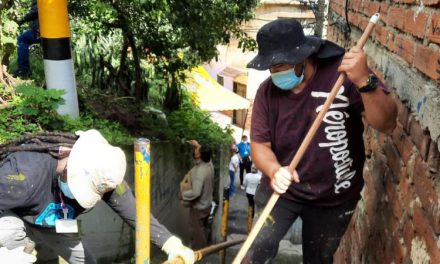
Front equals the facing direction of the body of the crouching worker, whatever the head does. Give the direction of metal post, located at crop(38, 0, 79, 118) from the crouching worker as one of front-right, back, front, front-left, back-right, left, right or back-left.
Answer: back-left

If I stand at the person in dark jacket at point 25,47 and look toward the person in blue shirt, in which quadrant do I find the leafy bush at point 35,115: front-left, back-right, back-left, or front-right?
back-right

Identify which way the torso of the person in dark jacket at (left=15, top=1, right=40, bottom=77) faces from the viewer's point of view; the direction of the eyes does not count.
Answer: to the viewer's left

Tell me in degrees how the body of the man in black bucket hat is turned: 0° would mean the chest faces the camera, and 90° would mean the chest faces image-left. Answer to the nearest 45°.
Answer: approximately 45°

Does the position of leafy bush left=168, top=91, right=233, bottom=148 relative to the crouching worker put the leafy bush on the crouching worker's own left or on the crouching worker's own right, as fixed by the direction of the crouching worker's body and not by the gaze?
on the crouching worker's own left

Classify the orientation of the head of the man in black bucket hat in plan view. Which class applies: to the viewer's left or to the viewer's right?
to the viewer's left

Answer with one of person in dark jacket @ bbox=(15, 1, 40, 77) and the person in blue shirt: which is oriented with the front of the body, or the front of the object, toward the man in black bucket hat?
the person in blue shirt

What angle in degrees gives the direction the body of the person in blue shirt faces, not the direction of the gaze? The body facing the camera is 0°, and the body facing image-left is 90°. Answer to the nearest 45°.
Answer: approximately 0°

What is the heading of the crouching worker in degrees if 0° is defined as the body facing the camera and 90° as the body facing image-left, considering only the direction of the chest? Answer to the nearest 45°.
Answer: approximately 315°

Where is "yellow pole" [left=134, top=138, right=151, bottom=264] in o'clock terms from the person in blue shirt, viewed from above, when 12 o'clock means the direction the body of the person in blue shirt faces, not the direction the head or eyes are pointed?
The yellow pole is roughly at 12 o'clock from the person in blue shirt.

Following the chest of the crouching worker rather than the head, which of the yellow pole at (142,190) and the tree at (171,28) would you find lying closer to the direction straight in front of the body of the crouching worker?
the yellow pole

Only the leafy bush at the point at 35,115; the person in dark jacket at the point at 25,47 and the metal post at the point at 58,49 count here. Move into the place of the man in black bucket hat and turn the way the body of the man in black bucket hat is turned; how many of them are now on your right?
3

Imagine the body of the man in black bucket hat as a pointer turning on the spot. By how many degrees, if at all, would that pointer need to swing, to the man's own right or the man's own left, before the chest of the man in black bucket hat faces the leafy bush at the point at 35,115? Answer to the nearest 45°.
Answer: approximately 90° to the man's own right
